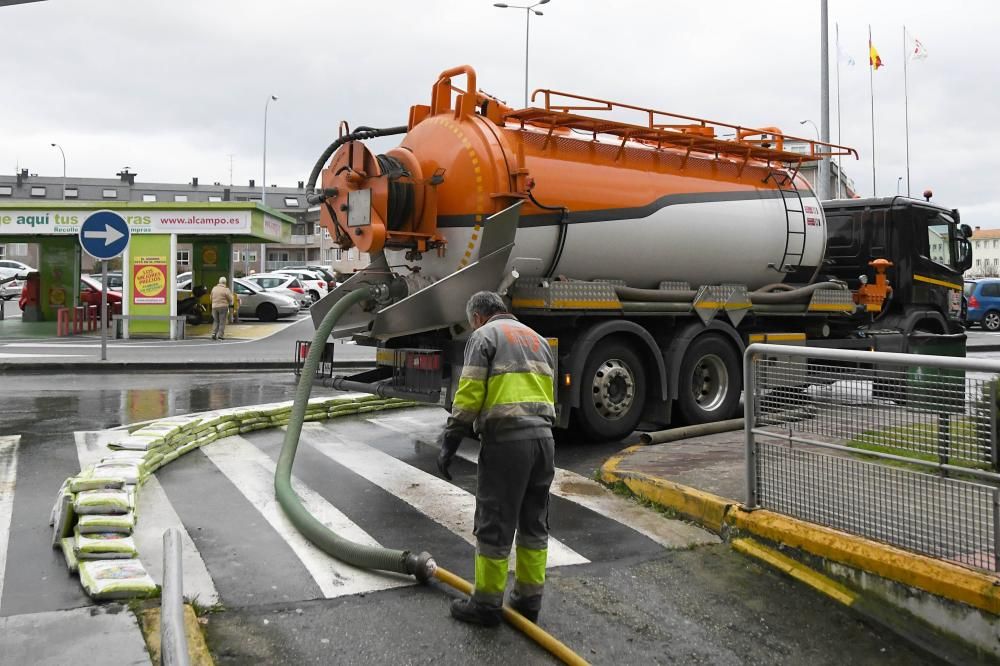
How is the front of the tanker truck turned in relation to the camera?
facing away from the viewer and to the right of the viewer

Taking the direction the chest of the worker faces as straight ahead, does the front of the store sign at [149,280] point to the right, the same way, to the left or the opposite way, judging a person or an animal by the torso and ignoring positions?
the opposite way

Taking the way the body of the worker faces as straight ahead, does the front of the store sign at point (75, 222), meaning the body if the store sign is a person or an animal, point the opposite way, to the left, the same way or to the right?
the opposite way

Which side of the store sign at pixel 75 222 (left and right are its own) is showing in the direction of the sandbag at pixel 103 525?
front

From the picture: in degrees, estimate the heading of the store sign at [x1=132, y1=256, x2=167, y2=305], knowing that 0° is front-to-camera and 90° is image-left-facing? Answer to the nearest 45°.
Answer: approximately 0°

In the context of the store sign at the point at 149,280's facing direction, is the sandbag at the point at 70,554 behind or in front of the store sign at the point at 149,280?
in front

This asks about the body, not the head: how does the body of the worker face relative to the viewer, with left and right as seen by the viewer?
facing away from the viewer and to the left of the viewer

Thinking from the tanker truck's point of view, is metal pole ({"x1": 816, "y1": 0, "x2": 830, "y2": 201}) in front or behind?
in front

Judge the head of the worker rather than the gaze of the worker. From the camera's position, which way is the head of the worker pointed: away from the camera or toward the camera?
away from the camera

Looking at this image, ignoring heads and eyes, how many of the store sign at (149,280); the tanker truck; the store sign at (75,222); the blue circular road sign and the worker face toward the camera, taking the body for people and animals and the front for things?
3

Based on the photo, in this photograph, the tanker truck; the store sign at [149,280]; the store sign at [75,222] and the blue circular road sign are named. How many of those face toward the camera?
3
